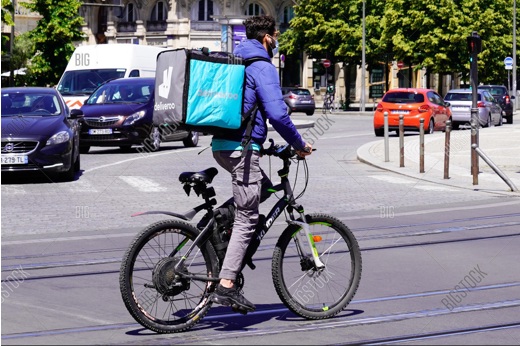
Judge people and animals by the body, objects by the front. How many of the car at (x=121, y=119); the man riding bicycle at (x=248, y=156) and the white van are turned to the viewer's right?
1

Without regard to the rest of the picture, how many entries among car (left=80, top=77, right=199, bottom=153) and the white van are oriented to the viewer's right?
0

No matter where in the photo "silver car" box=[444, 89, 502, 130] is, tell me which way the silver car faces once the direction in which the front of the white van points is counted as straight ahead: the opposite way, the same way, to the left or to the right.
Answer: the opposite way

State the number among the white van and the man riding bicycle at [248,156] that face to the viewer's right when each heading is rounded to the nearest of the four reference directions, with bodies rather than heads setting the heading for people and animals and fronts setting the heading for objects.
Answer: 1

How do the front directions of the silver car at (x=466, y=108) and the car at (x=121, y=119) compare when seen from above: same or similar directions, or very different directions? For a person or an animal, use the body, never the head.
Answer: very different directions

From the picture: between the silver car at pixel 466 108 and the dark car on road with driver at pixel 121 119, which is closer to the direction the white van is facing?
the dark car on road with driver

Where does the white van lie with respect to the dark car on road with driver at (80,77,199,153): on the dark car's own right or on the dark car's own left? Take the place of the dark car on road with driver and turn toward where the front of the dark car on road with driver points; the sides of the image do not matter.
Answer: on the dark car's own right

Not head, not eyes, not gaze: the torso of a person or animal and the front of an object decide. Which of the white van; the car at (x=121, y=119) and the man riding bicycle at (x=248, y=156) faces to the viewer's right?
the man riding bicycle

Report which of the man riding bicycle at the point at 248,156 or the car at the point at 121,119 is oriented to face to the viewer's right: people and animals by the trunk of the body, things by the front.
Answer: the man riding bicycle

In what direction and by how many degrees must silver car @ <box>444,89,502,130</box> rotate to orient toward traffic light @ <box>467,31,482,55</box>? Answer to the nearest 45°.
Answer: approximately 135° to its right

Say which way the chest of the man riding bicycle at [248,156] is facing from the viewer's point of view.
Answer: to the viewer's right

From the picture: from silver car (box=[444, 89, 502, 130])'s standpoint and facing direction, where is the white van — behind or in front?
behind

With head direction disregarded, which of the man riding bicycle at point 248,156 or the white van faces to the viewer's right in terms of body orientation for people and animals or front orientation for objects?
the man riding bicycle
